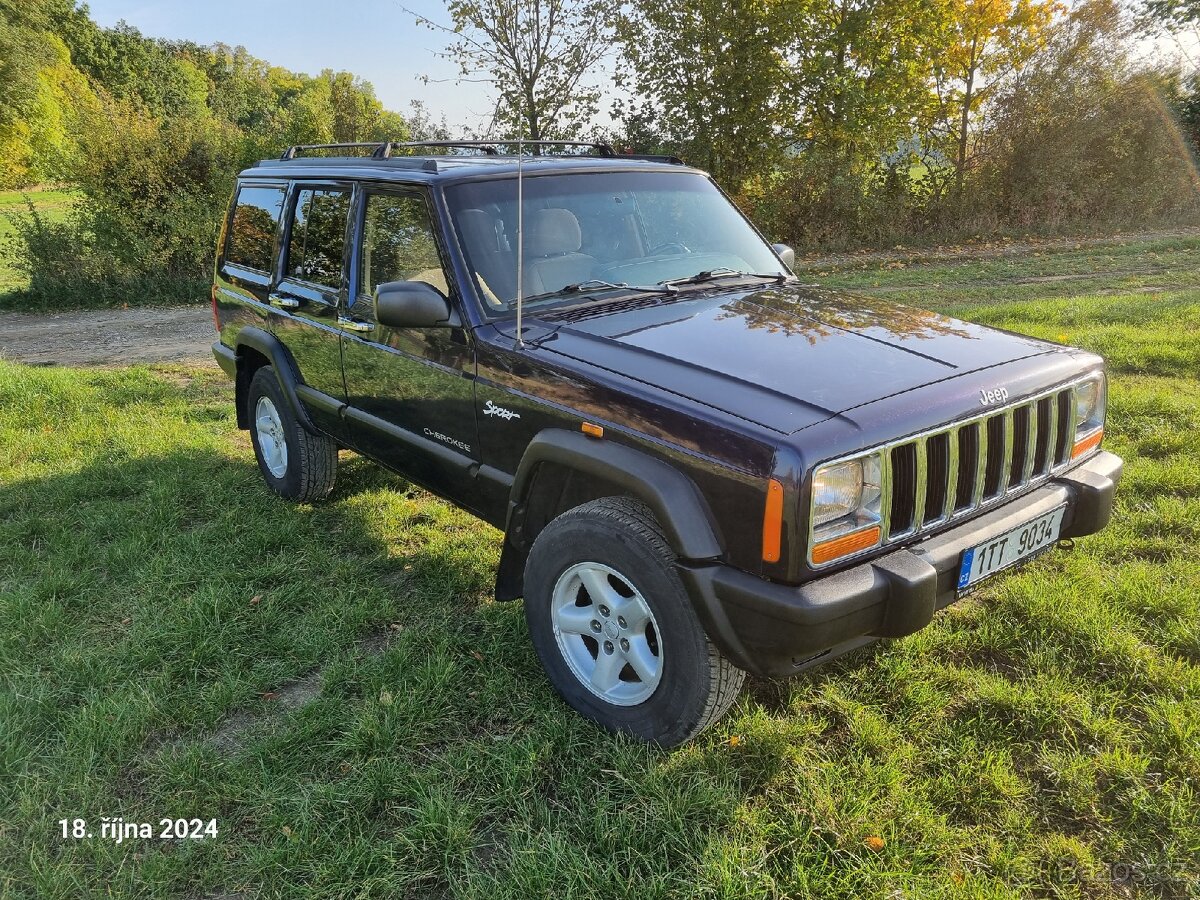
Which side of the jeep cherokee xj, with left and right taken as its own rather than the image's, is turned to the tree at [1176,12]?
left

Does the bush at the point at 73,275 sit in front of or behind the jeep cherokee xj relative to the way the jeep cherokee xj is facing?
behind

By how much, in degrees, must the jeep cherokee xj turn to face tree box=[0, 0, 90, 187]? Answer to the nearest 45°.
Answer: approximately 180°

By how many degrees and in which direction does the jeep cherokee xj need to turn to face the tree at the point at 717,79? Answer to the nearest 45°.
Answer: approximately 135° to its left

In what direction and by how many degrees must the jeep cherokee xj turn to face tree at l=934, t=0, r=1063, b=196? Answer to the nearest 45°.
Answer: approximately 135° to its left

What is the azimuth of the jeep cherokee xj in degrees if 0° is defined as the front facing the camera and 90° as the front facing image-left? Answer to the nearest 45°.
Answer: approximately 315°
